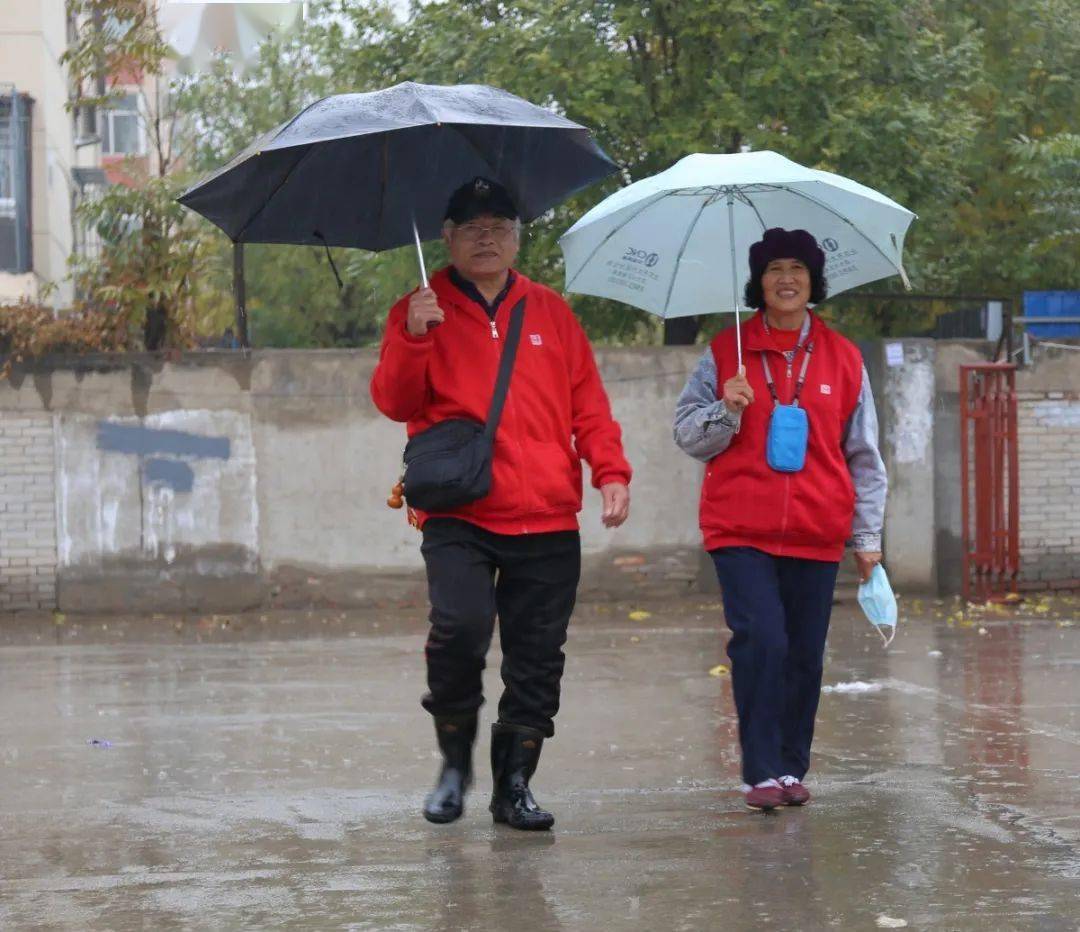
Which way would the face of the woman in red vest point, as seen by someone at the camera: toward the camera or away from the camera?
toward the camera

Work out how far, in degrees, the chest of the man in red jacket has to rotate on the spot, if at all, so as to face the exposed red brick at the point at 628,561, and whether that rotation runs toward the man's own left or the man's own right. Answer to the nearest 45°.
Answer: approximately 180°

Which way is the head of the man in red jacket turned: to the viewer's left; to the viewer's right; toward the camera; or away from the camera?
toward the camera

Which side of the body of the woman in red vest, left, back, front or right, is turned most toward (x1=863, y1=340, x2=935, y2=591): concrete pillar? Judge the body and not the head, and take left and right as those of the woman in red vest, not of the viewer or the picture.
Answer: back

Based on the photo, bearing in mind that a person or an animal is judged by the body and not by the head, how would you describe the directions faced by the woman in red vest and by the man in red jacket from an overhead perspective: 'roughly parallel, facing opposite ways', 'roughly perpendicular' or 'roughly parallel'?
roughly parallel

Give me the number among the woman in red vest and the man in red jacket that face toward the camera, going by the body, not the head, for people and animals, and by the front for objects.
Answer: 2

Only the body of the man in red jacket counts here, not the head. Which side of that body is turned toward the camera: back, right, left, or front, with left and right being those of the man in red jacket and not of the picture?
front

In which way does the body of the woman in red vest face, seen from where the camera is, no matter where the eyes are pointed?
toward the camera

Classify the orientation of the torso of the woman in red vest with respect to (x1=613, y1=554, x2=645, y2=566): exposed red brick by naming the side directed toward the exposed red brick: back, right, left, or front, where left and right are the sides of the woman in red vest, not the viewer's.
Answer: back

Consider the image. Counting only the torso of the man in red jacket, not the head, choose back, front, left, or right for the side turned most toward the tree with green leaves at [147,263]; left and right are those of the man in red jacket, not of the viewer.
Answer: back

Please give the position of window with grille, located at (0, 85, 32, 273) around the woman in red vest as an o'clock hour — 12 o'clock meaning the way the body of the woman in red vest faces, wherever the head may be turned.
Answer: The window with grille is roughly at 5 o'clock from the woman in red vest.

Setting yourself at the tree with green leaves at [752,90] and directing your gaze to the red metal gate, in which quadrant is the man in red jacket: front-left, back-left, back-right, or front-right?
front-right
